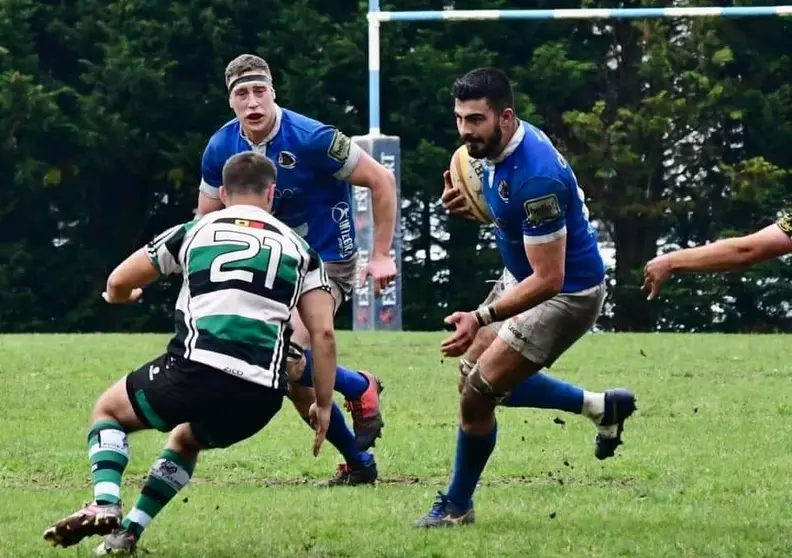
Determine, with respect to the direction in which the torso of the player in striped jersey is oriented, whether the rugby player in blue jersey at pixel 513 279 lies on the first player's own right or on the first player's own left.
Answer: on the first player's own right

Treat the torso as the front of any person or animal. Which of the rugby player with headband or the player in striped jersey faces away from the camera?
the player in striped jersey

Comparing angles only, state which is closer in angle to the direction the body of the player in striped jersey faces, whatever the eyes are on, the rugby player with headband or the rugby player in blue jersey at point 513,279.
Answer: the rugby player with headband

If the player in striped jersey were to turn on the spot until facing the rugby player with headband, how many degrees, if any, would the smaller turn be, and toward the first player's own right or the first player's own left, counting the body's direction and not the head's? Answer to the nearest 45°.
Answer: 0° — they already face them

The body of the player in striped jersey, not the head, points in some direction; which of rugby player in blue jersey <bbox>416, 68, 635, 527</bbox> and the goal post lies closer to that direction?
the goal post

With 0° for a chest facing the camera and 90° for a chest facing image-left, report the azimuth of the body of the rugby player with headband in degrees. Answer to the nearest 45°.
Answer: approximately 45°

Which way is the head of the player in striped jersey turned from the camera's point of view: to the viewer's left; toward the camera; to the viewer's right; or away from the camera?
away from the camera

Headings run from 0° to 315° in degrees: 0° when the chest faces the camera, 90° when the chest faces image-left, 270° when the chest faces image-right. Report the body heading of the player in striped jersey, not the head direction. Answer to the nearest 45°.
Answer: approximately 180°

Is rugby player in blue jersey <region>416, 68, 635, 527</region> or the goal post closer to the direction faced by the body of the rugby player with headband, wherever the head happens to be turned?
the rugby player in blue jersey

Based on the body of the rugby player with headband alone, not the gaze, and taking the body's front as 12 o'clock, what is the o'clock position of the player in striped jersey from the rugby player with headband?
The player in striped jersey is roughly at 11 o'clock from the rugby player with headband.

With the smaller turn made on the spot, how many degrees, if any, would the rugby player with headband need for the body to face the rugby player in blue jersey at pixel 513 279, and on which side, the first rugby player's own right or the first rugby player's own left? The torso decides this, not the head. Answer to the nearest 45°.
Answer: approximately 90° to the first rugby player's own left

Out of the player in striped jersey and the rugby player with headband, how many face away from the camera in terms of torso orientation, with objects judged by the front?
1

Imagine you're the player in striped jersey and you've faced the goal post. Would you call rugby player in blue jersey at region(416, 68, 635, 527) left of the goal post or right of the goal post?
right
